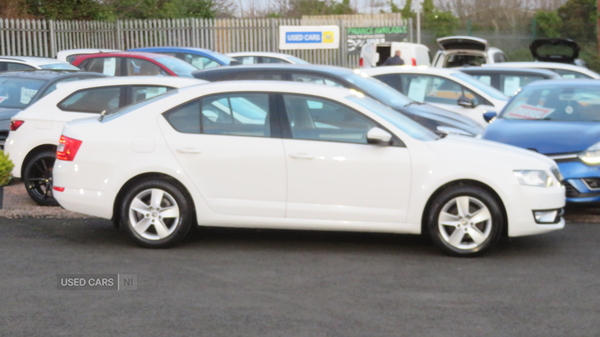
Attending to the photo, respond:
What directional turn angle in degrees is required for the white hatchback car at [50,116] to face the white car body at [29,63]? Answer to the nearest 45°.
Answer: approximately 90° to its left

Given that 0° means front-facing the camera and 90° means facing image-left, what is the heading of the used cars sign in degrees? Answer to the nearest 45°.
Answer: approximately 0°

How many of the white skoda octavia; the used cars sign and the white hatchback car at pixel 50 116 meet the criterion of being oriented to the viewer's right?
2

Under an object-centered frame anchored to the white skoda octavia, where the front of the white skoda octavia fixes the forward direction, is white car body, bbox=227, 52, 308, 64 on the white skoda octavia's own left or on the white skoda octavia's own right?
on the white skoda octavia's own left

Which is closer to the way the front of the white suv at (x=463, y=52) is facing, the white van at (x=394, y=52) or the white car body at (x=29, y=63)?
the white van

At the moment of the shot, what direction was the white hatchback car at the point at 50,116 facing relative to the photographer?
facing to the right of the viewer

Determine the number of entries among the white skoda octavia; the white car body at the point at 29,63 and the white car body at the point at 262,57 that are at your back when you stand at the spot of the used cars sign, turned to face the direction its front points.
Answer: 0

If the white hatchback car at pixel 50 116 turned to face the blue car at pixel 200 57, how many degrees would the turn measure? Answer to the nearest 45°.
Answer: approximately 90° to its left

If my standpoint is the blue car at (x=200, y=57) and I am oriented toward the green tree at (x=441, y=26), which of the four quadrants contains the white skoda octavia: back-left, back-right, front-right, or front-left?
back-right

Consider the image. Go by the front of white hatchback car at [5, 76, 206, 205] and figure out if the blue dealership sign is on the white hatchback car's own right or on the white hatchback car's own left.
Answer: on the white hatchback car's own left

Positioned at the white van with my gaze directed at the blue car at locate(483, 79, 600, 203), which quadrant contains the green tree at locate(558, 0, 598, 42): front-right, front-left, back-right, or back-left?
back-left

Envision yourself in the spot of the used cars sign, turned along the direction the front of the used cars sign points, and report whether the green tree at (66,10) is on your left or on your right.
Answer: on your right
